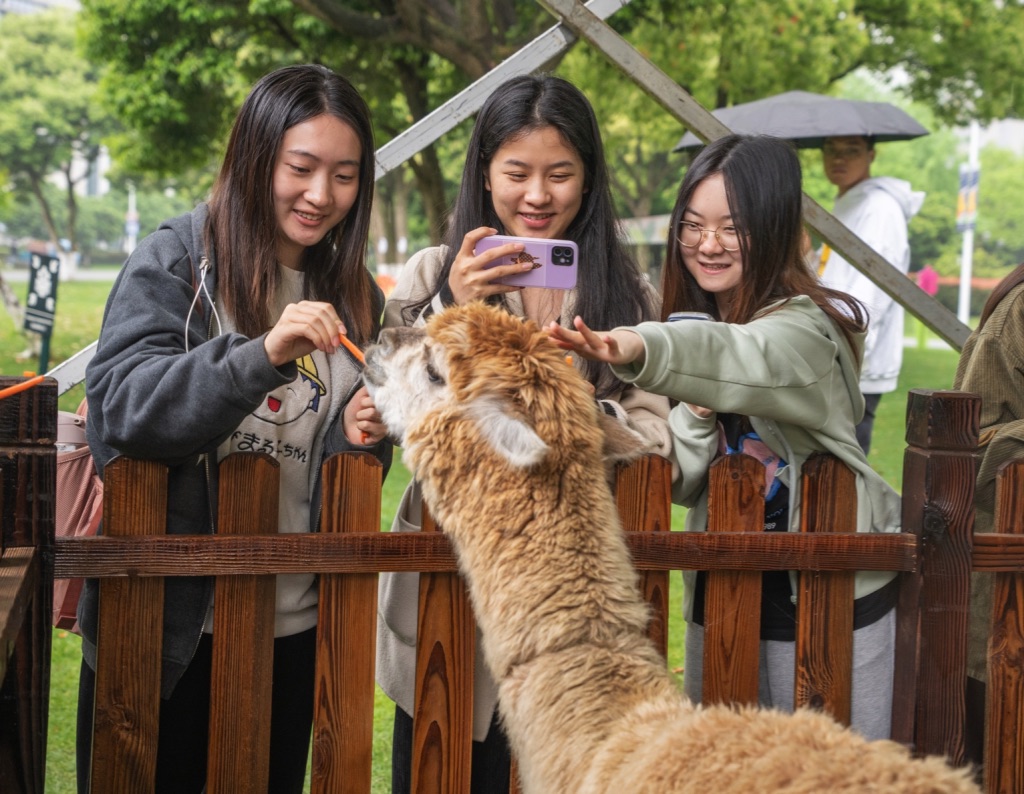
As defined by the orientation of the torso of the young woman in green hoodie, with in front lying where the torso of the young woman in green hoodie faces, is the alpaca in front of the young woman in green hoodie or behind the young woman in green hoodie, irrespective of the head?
in front

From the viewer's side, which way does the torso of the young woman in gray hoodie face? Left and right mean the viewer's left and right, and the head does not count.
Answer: facing the viewer and to the right of the viewer

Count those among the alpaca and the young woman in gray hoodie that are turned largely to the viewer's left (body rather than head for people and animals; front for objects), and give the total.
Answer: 1

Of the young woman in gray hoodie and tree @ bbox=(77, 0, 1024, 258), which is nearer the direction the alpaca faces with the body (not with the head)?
the young woman in gray hoodie

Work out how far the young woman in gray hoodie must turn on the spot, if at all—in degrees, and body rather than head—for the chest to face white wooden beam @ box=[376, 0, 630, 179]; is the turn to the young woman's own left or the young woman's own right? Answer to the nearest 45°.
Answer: approximately 90° to the young woman's own left

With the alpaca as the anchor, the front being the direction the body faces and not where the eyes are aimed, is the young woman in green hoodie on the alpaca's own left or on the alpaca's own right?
on the alpaca's own right

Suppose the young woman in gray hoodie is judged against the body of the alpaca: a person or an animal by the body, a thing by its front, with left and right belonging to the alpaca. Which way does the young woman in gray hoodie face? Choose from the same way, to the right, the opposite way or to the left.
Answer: the opposite way

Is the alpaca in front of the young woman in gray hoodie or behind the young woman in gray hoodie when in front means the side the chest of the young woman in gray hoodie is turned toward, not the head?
in front

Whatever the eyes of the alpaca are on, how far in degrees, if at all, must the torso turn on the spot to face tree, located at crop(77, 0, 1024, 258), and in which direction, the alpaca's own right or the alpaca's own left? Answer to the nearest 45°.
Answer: approximately 90° to the alpaca's own right

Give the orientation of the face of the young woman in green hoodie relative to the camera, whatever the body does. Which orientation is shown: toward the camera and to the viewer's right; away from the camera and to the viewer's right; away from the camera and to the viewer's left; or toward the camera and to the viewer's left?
toward the camera and to the viewer's left

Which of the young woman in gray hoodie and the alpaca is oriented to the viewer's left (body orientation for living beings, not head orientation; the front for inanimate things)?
the alpaca

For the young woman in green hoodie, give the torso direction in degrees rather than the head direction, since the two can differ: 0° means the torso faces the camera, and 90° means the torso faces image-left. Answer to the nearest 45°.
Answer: approximately 45°
